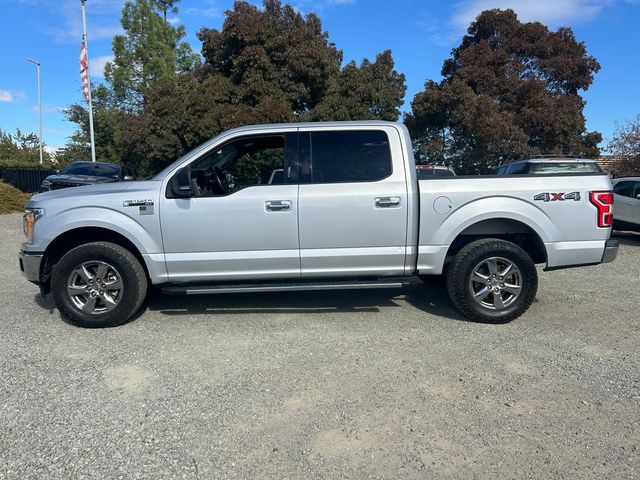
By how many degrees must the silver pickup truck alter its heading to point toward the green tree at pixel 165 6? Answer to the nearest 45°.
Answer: approximately 90° to its right

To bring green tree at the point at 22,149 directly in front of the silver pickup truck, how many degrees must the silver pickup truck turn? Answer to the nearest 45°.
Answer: approximately 45° to its right

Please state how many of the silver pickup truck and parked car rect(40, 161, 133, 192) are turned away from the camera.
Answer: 0

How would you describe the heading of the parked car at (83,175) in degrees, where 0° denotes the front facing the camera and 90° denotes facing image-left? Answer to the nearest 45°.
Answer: approximately 45°

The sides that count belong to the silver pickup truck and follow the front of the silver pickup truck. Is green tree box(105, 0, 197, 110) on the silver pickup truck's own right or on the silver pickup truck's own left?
on the silver pickup truck's own right

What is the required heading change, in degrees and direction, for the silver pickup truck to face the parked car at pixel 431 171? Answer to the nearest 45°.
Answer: approximately 90° to its right

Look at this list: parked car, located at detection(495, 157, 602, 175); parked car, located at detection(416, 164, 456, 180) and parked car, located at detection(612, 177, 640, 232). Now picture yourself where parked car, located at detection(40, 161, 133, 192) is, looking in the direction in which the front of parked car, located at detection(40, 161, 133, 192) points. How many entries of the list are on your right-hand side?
0

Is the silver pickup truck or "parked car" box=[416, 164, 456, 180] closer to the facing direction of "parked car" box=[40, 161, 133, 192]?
the silver pickup truck

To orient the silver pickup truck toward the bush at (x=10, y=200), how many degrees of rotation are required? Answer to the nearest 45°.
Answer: approximately 45° to its right

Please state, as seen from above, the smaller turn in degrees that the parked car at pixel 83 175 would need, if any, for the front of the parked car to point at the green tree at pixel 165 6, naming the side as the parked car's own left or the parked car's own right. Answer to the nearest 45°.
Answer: approximately 135° to the parked car's own right

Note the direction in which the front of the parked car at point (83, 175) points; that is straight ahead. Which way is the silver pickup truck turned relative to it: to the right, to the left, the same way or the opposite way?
to the right

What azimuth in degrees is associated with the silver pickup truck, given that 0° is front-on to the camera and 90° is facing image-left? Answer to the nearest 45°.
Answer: approximately 90°

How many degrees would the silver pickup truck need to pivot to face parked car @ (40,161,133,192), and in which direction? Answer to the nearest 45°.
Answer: approximately 45° to its right

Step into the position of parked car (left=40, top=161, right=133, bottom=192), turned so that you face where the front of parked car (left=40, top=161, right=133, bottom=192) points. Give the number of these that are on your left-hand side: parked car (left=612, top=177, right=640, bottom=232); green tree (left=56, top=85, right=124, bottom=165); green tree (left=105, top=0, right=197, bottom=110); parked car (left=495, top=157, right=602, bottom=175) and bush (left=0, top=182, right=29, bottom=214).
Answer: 2

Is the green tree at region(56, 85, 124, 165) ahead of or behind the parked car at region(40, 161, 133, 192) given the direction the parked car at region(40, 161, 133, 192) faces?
behind

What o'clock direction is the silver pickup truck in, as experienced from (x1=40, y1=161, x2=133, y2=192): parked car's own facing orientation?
The silver pickup truck is roughly at 10 o'clock from the parked car.

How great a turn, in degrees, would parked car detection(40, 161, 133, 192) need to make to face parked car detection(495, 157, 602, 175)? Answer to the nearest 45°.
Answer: approximately 90° to its left
